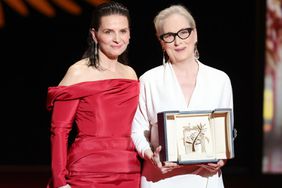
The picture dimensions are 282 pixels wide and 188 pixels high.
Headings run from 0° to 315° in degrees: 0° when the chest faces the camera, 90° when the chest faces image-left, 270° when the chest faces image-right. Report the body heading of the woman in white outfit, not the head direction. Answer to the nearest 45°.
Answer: approximately 0°

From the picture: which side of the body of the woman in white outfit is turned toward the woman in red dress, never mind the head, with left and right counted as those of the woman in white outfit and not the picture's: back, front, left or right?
right
